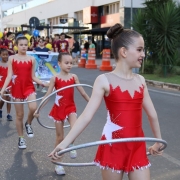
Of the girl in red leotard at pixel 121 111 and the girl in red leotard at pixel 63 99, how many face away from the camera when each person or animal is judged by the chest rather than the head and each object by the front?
0

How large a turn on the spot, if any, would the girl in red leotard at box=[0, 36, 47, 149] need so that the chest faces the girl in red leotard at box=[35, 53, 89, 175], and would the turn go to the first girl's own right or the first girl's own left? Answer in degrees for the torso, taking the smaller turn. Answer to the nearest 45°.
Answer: approximately 45° to the first girl's own left

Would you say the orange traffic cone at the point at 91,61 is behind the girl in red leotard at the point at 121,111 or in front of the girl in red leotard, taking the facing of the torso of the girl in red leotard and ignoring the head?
behind

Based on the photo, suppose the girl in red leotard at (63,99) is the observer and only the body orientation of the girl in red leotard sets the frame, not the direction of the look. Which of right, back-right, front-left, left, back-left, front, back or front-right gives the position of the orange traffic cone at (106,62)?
back-left

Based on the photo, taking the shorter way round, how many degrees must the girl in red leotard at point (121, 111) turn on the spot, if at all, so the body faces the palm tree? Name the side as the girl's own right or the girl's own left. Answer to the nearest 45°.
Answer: approximately 135° to the girl's own left

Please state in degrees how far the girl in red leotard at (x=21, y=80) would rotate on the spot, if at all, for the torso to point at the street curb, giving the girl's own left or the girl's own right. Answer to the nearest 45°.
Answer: approximately 135° to the girl's own left

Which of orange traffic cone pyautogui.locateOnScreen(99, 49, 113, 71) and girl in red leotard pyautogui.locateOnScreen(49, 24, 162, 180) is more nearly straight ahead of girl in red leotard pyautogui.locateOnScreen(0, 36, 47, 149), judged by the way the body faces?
the girl in red leotard

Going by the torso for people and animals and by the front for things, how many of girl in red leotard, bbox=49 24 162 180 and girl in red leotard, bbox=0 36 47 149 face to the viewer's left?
0

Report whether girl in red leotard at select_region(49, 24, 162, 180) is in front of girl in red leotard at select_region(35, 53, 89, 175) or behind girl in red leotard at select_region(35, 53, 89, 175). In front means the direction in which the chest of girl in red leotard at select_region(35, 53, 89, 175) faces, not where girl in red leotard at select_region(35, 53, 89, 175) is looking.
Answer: in front

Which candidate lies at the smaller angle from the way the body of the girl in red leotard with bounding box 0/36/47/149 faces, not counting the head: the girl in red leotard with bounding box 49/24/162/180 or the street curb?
the girl in red leotard
